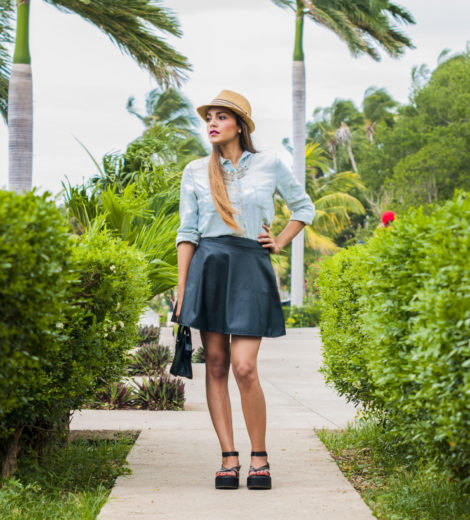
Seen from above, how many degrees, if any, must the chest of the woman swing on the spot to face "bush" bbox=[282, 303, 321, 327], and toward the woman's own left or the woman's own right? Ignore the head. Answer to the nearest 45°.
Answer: approximately 180°

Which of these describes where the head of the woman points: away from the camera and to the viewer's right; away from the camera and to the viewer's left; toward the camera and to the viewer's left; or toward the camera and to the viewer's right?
toward the camera and to the viewer's left

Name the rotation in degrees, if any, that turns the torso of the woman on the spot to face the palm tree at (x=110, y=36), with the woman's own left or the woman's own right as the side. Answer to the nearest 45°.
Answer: approximately 180°

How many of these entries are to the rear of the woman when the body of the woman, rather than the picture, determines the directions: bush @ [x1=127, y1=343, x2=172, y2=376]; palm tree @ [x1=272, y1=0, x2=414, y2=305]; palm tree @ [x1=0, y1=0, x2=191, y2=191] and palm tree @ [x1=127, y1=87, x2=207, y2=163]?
4

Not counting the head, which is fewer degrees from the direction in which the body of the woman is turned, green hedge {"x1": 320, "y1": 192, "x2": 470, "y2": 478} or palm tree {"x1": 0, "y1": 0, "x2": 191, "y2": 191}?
the green hedge

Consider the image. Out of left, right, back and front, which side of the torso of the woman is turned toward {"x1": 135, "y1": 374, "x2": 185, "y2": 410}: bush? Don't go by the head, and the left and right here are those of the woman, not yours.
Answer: back

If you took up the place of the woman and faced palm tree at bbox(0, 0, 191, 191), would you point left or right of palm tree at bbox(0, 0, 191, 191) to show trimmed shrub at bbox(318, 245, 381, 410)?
right

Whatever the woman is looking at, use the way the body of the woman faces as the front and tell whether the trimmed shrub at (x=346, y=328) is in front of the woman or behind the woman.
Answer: behind

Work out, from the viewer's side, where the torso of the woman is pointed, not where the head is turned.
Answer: toward the camera

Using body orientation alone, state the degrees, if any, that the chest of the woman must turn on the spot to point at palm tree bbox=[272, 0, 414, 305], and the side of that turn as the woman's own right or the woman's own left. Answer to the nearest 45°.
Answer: approximately 180°

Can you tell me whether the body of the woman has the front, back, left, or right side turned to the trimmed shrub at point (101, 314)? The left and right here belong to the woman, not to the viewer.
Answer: right

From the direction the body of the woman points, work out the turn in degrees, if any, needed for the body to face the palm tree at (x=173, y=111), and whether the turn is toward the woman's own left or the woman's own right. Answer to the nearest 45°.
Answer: approximately 180°

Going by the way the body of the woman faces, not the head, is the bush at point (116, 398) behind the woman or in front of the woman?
behind

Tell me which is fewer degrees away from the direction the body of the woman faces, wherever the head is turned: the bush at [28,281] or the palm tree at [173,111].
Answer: the bush
